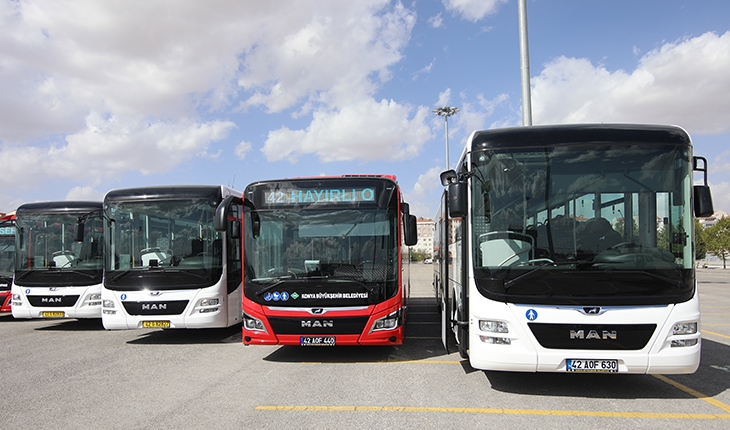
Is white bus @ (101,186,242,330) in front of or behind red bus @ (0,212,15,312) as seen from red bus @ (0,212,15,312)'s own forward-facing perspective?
in front

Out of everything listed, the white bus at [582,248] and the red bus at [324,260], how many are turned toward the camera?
2

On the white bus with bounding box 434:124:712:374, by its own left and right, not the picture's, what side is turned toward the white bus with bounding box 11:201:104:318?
right

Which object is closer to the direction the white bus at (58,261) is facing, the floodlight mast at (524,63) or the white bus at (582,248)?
the white bus

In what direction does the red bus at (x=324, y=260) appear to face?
toward the camera

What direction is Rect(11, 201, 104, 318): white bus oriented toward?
toward the camera

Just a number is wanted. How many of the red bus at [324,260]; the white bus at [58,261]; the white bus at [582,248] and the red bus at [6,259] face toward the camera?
4

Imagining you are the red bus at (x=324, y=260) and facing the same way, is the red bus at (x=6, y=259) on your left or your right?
on your right

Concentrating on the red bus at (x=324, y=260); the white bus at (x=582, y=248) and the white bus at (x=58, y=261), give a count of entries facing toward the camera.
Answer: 3

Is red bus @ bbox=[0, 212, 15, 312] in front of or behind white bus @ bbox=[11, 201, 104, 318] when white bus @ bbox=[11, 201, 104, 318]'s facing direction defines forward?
behind

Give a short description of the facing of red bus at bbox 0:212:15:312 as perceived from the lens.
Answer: facing the viewer

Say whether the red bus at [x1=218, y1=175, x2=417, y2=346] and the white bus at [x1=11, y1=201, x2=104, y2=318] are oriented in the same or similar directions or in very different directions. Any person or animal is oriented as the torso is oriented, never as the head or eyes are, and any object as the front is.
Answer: same or similar directions

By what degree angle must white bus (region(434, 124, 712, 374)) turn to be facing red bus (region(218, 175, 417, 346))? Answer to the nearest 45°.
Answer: approximately 90° to its right

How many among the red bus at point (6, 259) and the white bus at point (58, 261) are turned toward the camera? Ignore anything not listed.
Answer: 2
